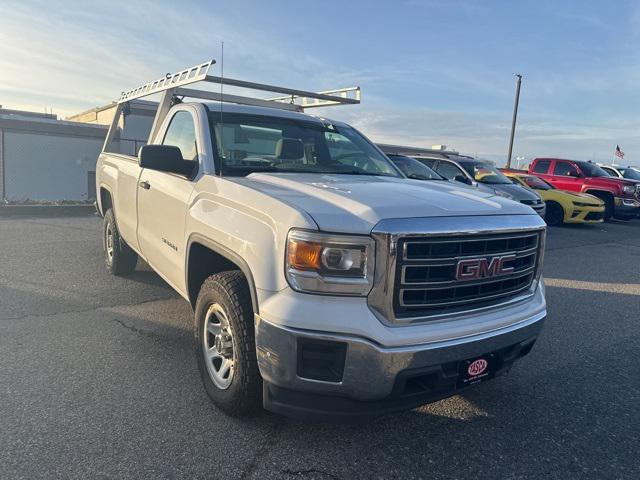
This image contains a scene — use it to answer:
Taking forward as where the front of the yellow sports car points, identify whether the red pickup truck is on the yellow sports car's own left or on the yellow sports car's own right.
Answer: on the yellow sports car's own left

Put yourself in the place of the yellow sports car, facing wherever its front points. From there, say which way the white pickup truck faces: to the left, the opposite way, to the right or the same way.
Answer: the same way

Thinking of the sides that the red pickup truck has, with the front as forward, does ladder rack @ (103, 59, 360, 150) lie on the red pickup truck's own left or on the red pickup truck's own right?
on the red pickup truck's own right

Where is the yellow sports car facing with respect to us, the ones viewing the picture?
facing the viewer and to the right of the viewer

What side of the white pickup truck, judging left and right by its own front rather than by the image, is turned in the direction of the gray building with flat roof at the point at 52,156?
back

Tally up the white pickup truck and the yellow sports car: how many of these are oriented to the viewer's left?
0

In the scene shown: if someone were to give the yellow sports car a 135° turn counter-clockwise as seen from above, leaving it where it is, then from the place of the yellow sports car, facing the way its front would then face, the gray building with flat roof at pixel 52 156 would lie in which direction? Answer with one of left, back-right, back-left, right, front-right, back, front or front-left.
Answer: left

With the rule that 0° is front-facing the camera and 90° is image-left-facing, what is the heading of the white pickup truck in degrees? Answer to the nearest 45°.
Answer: approximately 315°

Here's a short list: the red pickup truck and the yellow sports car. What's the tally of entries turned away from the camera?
0

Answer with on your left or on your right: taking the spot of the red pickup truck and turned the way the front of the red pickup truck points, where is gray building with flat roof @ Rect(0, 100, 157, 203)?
on your right

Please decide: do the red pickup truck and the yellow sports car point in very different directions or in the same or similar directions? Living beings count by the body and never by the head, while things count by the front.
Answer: same or similar directions
